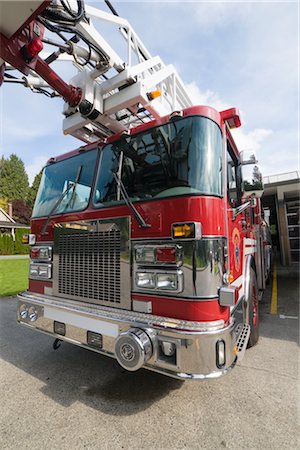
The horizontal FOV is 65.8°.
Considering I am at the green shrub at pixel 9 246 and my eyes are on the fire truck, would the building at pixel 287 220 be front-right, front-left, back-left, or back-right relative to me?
front-left

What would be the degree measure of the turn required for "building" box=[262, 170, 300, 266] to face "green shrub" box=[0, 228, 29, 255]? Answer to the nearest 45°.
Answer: approximately 45° to its right

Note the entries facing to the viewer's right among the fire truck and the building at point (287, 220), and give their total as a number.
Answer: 0

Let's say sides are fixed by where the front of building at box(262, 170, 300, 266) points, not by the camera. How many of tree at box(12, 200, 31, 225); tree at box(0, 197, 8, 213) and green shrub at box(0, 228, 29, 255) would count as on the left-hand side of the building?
0

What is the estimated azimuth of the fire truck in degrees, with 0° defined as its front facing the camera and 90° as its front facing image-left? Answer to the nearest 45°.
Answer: approximately 45°

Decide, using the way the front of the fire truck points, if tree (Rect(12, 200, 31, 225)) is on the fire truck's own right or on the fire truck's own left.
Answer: on the fire truck's own right

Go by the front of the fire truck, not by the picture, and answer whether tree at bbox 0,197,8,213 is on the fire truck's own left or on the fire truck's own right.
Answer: on the fire truck's own right

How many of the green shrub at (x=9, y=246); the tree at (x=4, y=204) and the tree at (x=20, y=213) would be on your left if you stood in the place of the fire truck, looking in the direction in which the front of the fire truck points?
0

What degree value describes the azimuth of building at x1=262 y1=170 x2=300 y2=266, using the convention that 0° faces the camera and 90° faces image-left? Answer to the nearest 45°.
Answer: approximately 45°

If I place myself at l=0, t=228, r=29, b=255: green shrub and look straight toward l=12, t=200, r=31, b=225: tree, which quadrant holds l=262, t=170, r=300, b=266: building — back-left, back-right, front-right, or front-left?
back-right

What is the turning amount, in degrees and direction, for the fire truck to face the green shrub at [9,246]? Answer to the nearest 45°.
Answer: approximately 90° to its right

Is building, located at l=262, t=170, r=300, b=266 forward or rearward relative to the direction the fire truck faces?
rearward
